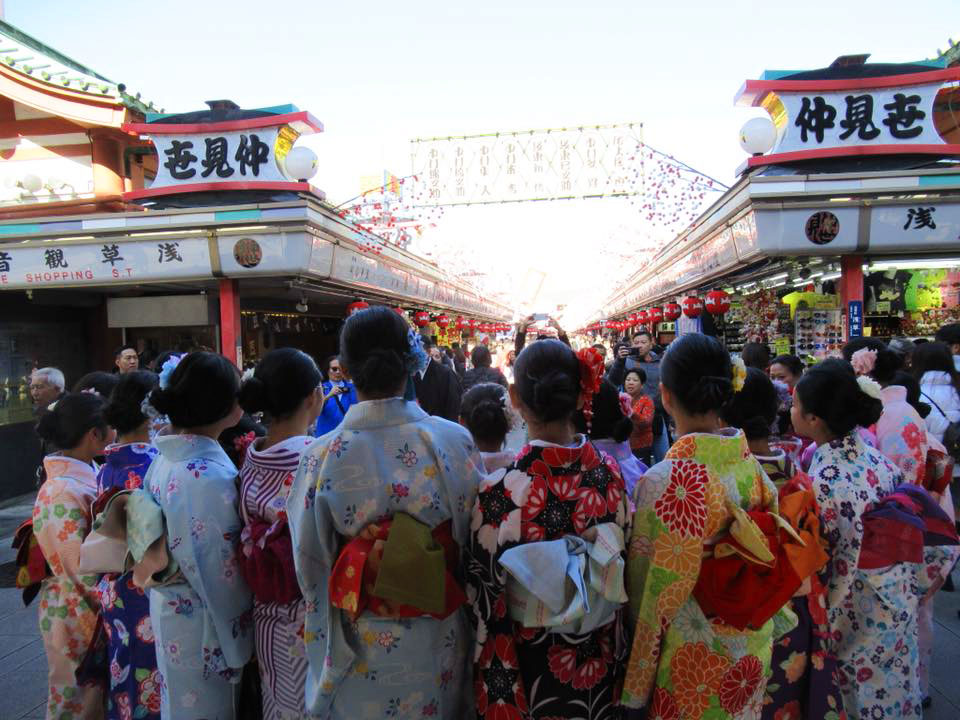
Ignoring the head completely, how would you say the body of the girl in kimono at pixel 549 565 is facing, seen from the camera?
away from the camera

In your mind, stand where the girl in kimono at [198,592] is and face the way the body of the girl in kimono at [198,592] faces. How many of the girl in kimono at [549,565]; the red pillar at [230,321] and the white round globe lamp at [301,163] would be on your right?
1

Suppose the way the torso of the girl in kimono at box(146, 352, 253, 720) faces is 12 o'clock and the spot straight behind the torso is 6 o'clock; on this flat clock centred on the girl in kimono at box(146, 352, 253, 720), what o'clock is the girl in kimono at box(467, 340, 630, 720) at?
the girl in kimono at box(467, 340, 630, 720) is roughly at 3 o'clock from the girl in kimono at box(146, 352, 253, 720).

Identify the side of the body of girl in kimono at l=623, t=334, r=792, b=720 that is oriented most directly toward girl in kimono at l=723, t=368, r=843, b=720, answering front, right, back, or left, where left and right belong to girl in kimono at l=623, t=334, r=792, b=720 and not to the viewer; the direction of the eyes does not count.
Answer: right

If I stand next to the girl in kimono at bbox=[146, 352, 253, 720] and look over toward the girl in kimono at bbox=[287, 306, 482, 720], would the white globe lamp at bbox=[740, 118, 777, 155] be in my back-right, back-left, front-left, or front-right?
front-left

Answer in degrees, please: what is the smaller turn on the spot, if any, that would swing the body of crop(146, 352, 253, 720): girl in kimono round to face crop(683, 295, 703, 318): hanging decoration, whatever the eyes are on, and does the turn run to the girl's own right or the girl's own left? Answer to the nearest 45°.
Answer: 0° — they already face it

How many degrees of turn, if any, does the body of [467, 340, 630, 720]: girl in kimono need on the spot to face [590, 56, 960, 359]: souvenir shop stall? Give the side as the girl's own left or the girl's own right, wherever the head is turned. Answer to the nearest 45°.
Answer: approximately 45° to the girl's own right

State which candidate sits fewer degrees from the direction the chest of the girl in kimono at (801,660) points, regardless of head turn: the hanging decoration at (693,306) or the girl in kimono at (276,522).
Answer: the hanging decoration

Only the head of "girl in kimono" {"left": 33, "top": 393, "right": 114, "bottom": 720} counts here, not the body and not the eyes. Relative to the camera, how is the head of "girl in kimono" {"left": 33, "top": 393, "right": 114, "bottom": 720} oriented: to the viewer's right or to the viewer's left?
to the viewer's right

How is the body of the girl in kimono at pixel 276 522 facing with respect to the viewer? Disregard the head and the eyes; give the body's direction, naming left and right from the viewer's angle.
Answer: facing away from the viewer and to the right of the viewer

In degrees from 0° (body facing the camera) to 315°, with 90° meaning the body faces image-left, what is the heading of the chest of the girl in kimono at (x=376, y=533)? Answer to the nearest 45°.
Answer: approximately 180°

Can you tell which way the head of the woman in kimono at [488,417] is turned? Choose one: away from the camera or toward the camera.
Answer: away from the camera

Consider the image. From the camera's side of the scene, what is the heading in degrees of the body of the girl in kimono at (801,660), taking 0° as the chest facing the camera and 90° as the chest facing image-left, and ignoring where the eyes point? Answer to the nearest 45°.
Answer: approximately 135°

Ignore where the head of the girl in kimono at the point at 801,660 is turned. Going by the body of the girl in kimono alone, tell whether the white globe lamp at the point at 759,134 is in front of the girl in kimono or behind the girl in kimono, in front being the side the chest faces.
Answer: in front

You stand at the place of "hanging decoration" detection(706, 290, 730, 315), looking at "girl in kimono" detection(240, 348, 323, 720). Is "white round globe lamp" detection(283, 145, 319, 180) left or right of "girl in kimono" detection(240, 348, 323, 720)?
right

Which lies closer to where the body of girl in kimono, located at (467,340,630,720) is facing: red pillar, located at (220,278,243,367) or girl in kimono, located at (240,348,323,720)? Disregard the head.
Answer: the red pillar
